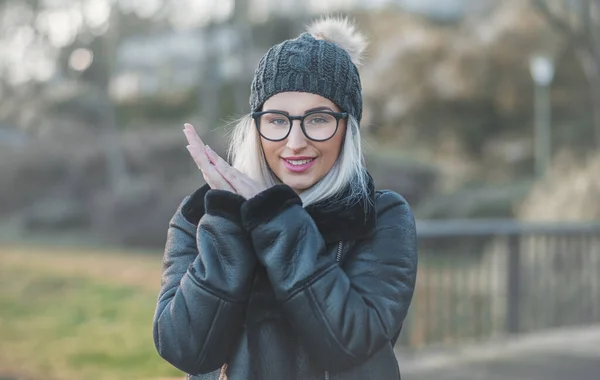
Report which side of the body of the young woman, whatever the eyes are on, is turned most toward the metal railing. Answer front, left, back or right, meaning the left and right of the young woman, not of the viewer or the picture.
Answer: back

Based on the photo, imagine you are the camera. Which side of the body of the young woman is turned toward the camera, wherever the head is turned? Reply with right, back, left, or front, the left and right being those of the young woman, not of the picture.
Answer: front
